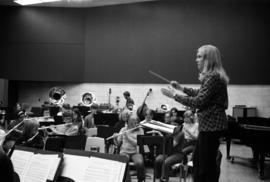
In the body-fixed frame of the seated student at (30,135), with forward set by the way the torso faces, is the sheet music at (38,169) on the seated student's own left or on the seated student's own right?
on the seated student's own right

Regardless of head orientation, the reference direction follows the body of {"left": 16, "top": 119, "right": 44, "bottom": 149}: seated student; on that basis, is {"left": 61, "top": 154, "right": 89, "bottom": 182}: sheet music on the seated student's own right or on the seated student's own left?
on the seated student's own right

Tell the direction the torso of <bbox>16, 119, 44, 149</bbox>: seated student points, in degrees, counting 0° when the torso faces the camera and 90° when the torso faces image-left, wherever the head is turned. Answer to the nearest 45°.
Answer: approximately 225°

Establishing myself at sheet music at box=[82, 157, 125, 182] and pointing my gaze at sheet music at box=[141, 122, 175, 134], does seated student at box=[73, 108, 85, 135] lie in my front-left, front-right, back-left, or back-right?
front-left

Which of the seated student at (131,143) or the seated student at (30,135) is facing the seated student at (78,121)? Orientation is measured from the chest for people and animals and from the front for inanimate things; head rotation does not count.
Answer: the seated student at (30,135)

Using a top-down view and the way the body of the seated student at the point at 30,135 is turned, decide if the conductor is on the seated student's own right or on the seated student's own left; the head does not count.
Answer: on the seated student's own right

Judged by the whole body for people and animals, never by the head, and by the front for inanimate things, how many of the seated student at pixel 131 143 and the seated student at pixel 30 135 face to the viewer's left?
0

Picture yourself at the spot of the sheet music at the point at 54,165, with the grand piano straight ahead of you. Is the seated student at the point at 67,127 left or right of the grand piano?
left
